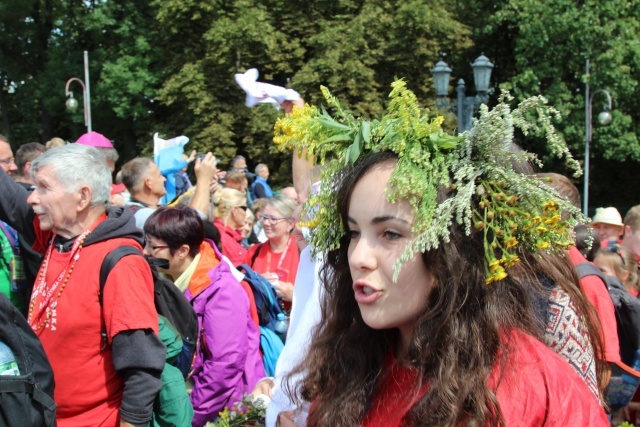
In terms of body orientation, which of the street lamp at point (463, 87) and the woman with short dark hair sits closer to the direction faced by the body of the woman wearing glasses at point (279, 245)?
the woman with short dark hair

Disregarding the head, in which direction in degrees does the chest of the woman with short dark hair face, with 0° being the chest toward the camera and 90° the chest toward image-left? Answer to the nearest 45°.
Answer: approximately 90°

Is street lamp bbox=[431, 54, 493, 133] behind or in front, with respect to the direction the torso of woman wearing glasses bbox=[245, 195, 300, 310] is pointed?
behind

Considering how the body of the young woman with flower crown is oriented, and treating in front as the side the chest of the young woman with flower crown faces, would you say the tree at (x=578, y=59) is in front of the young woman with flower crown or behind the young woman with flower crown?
behind

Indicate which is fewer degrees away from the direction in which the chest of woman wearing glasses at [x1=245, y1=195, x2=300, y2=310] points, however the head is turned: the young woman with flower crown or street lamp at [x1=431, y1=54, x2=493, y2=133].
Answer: the young woman with flower crown

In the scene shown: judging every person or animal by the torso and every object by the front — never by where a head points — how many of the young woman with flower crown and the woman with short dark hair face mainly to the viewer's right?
0

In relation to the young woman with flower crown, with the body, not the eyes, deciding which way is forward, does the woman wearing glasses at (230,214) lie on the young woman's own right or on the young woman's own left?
on the young woman's own right

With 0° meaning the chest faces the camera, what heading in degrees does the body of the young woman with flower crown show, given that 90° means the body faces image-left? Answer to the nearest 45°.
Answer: approximately 45°

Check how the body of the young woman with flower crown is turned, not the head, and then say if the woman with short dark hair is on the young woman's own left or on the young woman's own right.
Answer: on the young woman's own right

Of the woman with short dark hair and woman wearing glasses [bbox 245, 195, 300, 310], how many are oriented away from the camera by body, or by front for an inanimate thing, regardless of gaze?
0

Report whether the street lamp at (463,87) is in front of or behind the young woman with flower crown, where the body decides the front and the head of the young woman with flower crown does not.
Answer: behind

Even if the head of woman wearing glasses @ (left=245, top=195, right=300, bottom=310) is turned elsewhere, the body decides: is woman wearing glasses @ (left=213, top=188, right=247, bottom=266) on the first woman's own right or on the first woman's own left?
on the first woman's own right

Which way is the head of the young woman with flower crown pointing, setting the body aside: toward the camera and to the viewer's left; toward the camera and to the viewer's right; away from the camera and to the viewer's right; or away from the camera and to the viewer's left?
toward the camera and to the viewer's left

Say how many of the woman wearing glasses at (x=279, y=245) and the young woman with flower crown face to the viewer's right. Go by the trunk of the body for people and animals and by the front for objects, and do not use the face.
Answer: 0
